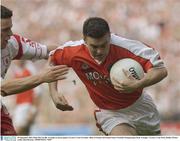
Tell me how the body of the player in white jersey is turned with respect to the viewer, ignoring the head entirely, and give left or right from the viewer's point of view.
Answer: facing the viewer and to the right of the viewer

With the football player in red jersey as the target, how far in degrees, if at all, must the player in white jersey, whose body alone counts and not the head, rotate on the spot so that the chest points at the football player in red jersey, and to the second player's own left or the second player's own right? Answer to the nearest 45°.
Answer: approximately 45° to the second player's own left
